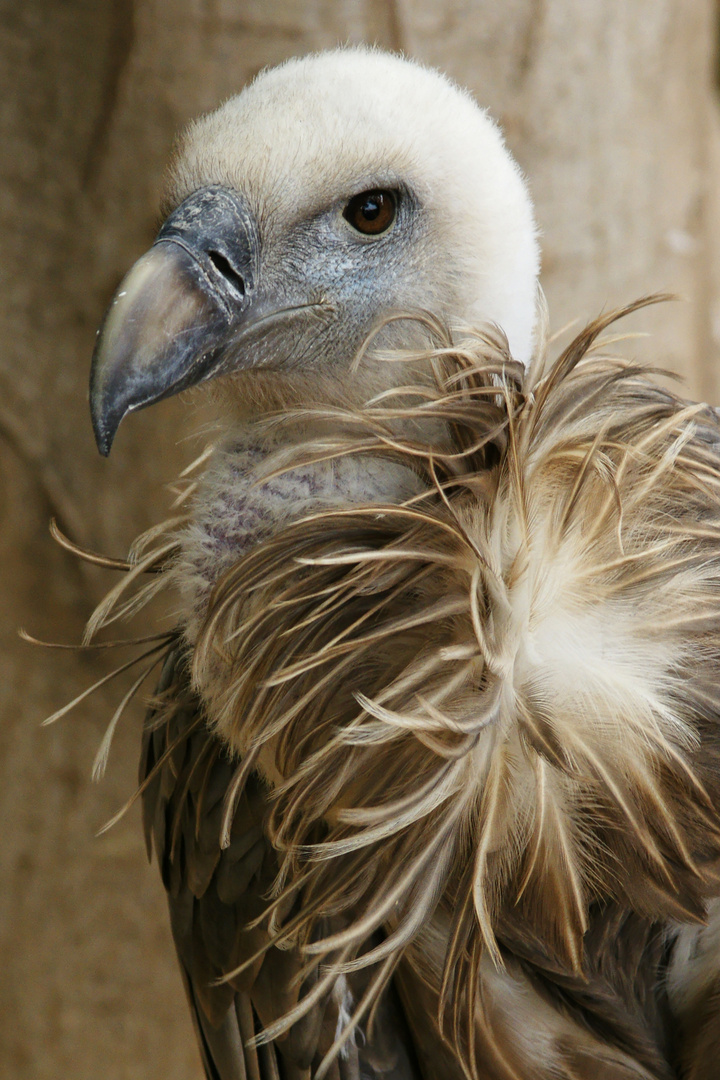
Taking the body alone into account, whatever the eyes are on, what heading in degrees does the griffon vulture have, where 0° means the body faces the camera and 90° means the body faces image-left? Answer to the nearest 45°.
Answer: approximately 45°
